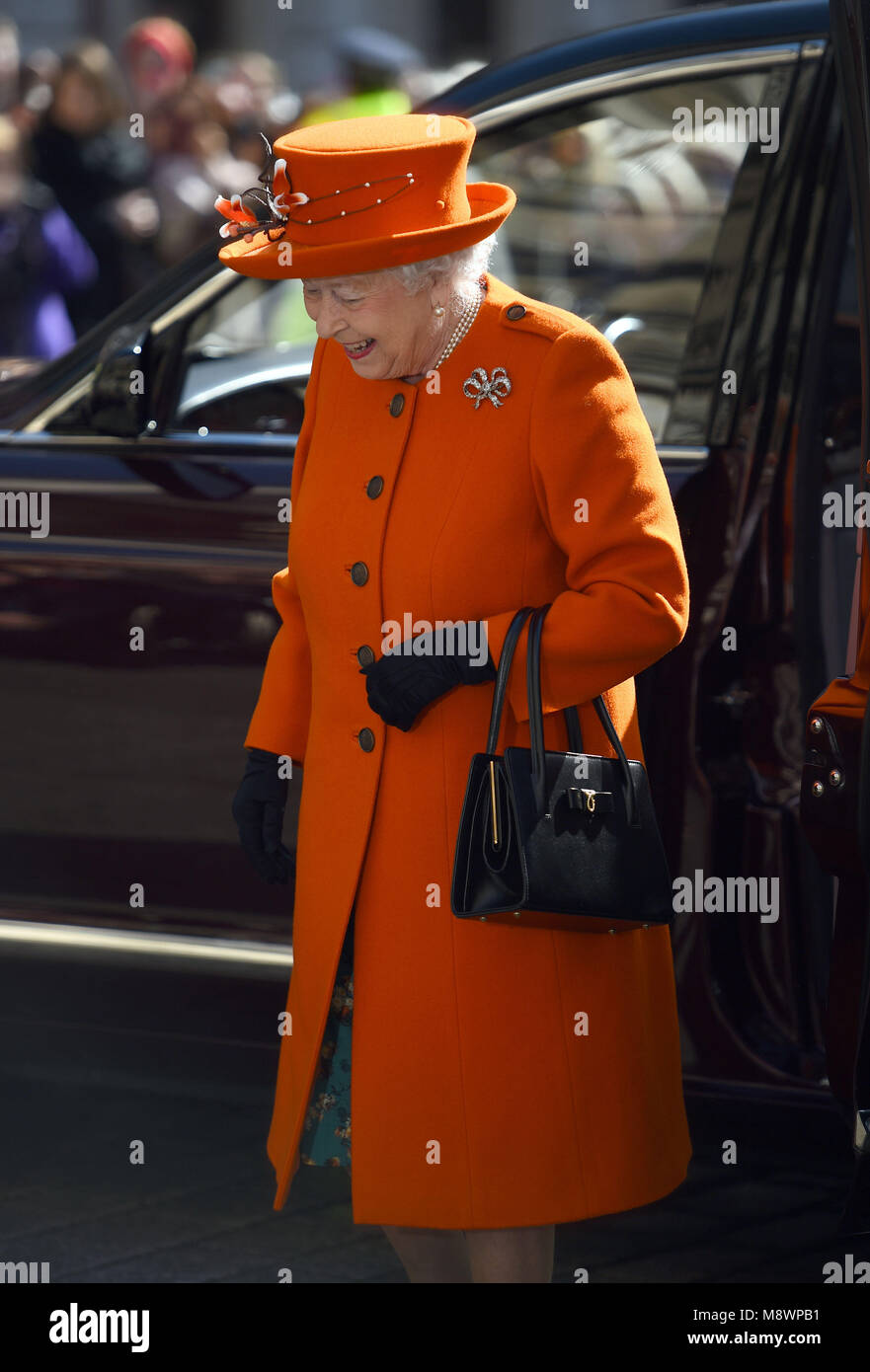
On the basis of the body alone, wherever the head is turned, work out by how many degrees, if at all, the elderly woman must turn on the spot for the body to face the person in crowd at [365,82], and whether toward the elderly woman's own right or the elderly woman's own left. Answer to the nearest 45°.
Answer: approximately 135° to the elderly woman's own right

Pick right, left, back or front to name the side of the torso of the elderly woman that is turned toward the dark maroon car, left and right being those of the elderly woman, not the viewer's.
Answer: back

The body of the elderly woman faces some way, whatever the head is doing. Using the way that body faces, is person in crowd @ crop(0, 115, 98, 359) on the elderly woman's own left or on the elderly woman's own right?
on the elderly woman's own right

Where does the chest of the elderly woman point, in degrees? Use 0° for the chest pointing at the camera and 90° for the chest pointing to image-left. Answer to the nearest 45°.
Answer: approximately 45°

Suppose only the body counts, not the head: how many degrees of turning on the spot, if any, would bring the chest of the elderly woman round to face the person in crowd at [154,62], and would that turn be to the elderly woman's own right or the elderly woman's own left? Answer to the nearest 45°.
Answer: approximately 135° to the elderly woman's own right

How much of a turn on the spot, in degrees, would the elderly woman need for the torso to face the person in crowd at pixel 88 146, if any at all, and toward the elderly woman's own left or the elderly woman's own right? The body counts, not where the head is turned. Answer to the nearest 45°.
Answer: approximately 135° to the elderly woman's own right

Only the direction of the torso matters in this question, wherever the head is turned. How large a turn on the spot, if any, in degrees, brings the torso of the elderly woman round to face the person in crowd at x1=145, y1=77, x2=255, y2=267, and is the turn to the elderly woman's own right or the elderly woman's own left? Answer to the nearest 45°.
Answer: approximately 135° to the elderly woman's own right
